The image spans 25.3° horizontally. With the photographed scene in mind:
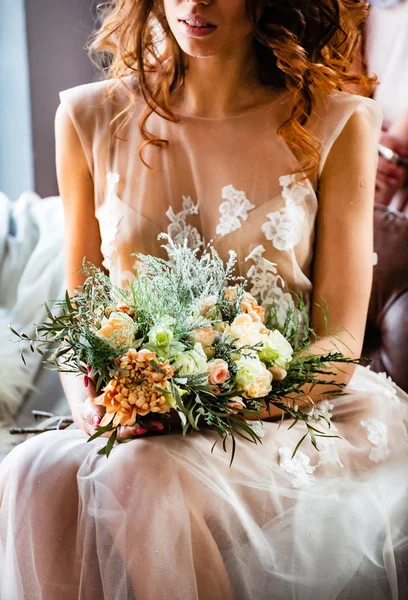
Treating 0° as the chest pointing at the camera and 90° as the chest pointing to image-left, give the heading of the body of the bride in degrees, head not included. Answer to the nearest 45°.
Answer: approximately 0°
